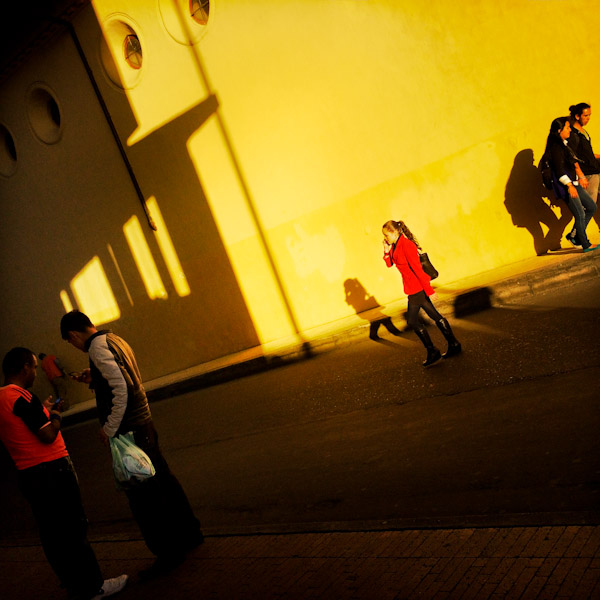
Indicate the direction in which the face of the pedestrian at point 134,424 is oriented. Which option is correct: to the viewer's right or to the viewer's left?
to the viewer's left

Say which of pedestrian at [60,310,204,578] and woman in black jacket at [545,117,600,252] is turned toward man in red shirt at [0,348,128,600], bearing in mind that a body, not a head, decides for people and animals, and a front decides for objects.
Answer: the pedestrian

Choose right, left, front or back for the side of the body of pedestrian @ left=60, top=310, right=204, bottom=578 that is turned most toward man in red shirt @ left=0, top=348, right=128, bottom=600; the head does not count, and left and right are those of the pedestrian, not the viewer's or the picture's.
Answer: front

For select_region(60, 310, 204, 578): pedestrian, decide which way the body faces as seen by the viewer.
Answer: to the viewer's left
